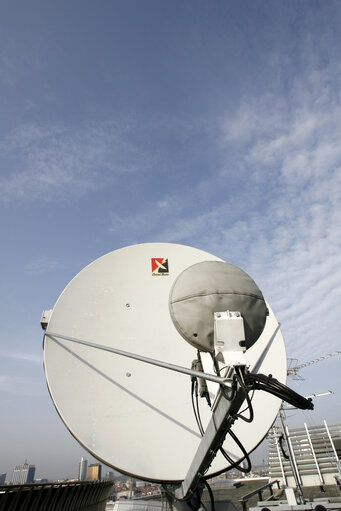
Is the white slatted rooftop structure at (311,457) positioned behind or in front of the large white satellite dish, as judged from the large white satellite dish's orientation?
behind

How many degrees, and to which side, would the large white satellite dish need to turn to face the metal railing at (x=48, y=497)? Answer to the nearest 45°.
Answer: approximately 135° to its right

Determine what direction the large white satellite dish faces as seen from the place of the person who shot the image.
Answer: facing the viewer

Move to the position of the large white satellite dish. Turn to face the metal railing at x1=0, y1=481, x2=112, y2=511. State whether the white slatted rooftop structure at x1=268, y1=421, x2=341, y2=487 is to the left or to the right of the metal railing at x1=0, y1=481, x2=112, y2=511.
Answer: right
